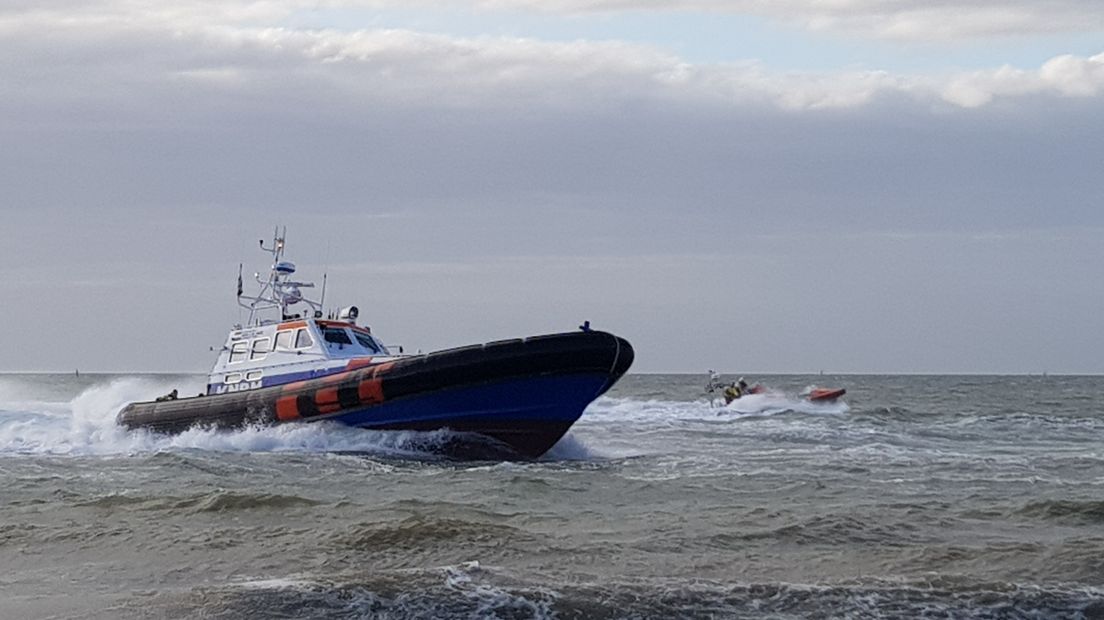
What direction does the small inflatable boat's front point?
to the viewer's right

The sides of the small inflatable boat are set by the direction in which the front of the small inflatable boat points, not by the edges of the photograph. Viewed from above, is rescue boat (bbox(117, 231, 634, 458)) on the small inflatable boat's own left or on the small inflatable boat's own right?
on the small inflatable boat's own right

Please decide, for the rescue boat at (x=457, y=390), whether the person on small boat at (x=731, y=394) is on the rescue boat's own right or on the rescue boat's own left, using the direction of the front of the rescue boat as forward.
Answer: on the rescue boat's own left

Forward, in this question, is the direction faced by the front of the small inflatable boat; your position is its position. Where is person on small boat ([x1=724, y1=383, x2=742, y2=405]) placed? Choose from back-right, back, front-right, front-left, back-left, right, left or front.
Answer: back-right

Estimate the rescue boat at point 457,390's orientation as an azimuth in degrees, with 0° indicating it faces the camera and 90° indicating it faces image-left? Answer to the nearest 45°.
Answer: approximately 315°

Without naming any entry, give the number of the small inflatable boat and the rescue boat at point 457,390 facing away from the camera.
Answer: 0
